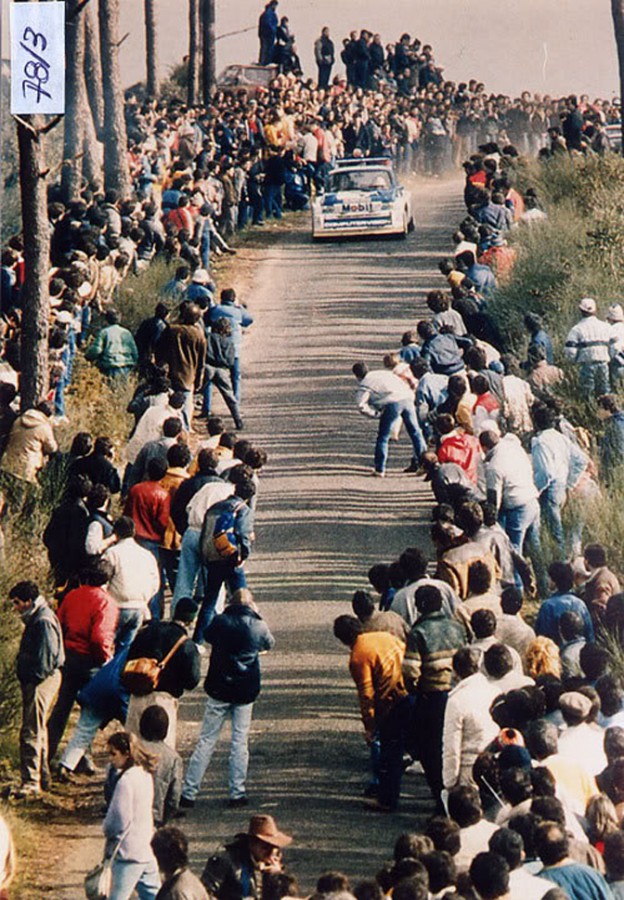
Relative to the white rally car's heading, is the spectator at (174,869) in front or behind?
in front

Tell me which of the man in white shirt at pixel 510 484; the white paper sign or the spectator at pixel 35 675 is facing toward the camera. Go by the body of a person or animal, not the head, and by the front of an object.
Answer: the white paper sign

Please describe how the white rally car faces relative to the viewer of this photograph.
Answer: facing the viewer

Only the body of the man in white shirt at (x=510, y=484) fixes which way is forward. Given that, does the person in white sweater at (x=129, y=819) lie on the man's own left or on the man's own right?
on the man's own left

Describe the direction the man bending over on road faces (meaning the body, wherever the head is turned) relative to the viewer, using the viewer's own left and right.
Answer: facing away from the viewer and to the left of the viewer

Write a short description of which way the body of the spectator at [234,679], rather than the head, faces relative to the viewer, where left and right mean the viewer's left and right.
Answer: facing away from the viewer

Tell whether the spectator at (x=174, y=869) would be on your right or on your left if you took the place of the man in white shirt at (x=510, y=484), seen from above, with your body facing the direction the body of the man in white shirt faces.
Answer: on your left

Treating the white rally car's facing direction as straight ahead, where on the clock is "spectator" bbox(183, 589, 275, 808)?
The spectator is roughly at 12 o'clock from the white rally car.
